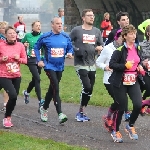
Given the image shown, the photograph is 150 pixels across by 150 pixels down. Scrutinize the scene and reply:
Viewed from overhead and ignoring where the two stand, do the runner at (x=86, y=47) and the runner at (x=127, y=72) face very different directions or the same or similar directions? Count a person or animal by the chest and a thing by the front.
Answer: same or similar directions

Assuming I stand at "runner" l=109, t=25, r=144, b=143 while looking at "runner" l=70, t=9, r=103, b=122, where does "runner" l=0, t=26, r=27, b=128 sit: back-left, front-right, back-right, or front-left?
front-left

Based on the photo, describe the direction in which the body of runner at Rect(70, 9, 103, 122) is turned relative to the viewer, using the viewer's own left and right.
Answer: facing the viewer and to the right of the viewer

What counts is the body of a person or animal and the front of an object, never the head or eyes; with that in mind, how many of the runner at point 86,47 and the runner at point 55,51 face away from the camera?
0

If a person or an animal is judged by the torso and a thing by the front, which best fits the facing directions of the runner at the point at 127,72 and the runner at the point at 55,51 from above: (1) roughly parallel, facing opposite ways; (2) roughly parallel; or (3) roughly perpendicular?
roughly parallel

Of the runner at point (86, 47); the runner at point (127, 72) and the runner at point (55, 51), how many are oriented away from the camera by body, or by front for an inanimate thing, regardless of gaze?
0

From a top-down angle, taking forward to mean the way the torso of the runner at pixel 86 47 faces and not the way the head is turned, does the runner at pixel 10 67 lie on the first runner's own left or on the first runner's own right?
on the first runner's own right

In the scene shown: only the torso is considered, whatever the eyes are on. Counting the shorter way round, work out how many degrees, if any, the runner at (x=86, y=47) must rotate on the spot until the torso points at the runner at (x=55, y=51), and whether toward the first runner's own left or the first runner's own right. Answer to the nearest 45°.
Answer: approximately 90° to the first runner's own right

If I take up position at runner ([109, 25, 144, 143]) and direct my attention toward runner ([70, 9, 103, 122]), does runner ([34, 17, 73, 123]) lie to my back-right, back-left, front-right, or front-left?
front-left

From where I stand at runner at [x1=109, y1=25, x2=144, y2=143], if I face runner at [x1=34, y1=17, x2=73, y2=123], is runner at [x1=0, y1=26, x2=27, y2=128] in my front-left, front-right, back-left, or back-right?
front-left
